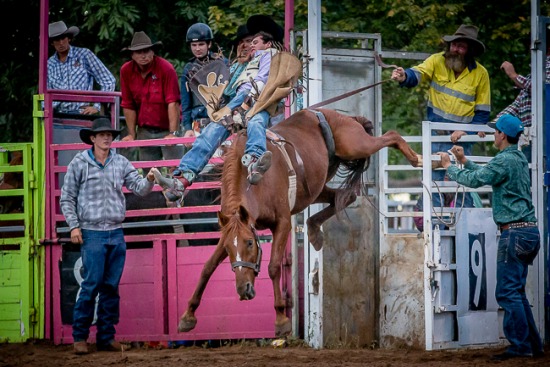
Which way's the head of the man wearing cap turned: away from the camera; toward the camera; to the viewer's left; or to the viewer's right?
to the viewer's left

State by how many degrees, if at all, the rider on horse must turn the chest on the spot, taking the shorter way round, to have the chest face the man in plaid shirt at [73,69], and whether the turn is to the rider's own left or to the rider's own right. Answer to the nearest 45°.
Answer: approximately 90° to the rider's own right

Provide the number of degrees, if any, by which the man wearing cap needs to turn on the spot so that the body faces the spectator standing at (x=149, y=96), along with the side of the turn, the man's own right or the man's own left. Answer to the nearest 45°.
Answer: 0° — they already face them

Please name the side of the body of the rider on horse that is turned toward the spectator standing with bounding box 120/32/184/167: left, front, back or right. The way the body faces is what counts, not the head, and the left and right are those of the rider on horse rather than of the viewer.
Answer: right

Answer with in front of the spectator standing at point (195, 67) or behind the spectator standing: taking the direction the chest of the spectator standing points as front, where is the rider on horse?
in front

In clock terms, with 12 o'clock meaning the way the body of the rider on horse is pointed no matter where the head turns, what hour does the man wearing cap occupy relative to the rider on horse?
The man wearing cap is roughly at 8 o'clock from the rider on horse.

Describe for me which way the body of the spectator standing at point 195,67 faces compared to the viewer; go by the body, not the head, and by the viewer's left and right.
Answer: facing the viewer

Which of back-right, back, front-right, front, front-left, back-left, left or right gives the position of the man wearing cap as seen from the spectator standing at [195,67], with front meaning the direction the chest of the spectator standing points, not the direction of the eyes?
front-left

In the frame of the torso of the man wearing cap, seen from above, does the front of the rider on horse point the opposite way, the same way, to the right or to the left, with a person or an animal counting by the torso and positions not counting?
to the left

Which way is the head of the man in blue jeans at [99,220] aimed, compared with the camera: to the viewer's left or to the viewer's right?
to the viewer's right

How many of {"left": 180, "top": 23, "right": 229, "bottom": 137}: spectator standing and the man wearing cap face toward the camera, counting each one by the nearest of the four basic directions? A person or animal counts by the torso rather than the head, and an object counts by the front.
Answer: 1

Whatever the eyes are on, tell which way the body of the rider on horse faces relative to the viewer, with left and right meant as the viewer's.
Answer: facing the viewer and to the left of the viewer
